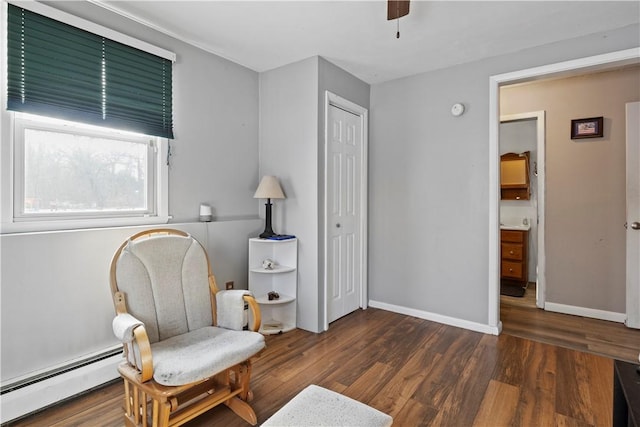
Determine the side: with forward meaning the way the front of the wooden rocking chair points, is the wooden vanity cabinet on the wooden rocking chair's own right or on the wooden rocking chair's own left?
on the wooden rocking chair's own left

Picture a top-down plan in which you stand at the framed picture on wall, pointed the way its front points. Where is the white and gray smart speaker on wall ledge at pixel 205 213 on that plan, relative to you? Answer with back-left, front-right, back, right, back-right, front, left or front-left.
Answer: front-right

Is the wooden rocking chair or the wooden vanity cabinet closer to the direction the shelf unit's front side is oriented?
the wooden rocking chair

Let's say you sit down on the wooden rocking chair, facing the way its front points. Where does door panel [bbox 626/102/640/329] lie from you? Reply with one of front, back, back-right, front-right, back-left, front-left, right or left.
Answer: front-left

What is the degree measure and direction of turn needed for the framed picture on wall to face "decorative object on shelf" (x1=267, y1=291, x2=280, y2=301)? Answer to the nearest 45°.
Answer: approximately 45° to its right

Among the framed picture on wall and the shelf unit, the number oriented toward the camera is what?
2

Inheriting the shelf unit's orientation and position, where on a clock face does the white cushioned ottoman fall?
The white cushioned ottoman is roughly at 12 o'clock from the shelf unit.

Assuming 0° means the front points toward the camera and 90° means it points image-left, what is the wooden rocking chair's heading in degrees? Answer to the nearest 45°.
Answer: approximately 315°

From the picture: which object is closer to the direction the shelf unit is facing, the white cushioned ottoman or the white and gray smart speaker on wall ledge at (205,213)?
the white cushioned ottoman

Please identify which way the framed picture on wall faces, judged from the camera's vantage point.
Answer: facing the viewer

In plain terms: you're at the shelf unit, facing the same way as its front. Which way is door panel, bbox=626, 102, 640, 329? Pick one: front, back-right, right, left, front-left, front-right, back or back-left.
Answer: left

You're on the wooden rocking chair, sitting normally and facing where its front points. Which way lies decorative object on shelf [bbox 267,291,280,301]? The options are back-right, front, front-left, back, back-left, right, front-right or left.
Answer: left

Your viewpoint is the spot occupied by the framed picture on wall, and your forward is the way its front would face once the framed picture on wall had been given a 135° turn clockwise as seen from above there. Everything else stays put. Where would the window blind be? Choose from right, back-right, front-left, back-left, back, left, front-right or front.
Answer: left

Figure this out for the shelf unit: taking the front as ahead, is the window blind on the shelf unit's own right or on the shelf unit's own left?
on the shelf unit's own right
